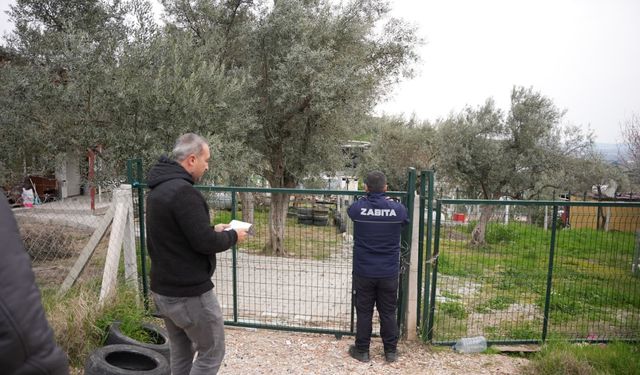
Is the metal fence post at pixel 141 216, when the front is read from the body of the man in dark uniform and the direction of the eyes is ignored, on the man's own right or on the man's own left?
on the man's own left

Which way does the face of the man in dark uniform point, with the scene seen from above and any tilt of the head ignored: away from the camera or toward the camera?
away from the camera

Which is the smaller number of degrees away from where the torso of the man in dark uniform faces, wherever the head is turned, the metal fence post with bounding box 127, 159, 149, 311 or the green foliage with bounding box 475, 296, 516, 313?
the green foliage

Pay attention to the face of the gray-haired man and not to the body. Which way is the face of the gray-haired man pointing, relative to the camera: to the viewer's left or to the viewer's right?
to the viewer's right

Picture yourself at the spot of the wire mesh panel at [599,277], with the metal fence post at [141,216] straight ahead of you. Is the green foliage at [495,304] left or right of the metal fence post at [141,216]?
right

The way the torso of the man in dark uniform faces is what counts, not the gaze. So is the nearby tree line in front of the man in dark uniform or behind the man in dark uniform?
in front

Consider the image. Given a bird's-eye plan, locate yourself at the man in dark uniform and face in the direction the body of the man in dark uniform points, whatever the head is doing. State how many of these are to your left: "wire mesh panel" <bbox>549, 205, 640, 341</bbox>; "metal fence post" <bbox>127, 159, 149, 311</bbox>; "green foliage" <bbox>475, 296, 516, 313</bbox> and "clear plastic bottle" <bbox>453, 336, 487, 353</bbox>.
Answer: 1

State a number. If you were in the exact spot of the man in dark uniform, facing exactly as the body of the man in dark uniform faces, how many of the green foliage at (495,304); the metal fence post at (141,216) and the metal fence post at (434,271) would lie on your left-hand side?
1

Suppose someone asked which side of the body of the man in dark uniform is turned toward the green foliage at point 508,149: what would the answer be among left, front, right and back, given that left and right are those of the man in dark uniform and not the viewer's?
front

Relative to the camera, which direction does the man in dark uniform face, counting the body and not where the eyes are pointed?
away from the camera

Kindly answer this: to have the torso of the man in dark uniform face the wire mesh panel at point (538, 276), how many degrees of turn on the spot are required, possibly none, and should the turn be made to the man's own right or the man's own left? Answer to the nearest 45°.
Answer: approximately 45° to the man's own right
